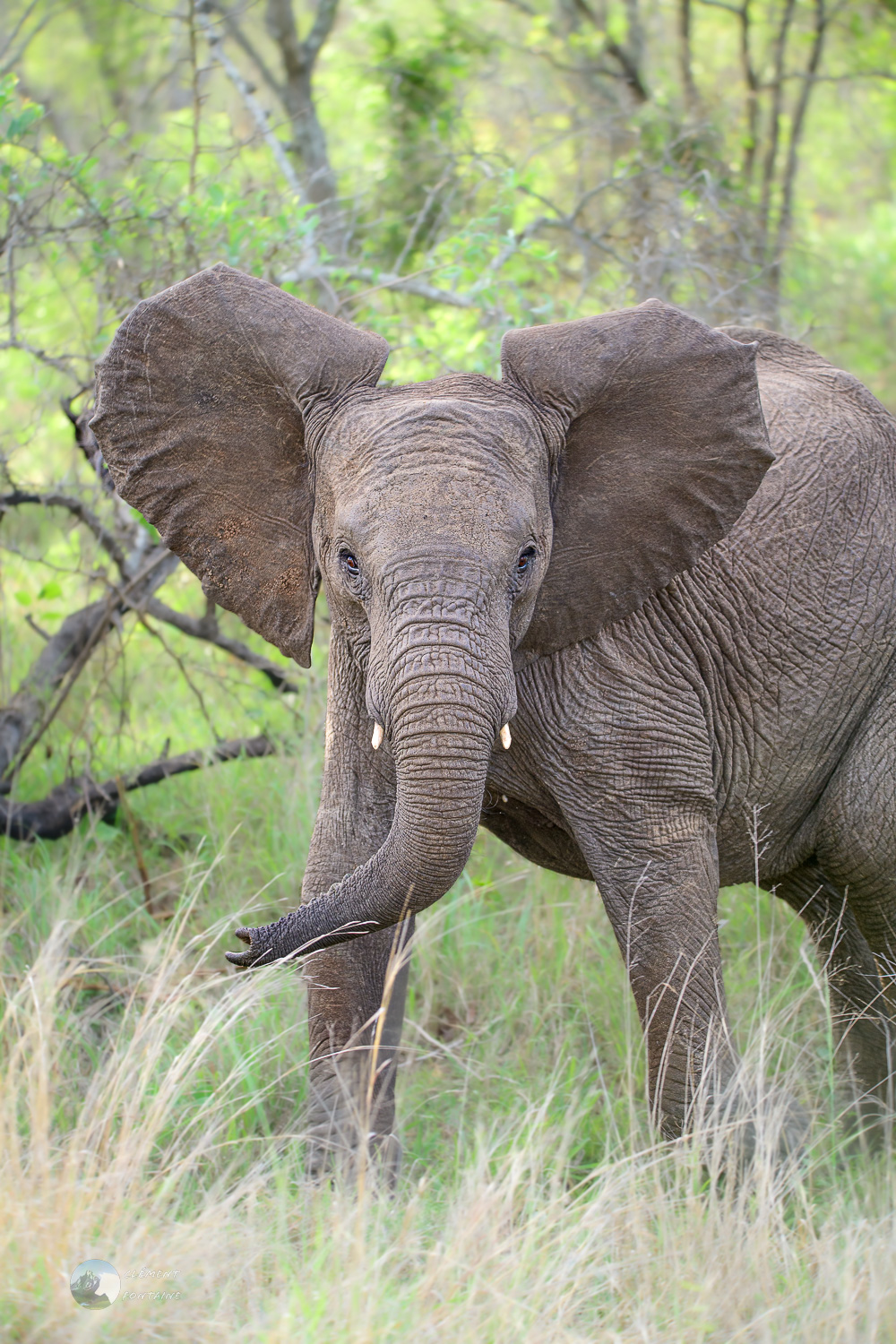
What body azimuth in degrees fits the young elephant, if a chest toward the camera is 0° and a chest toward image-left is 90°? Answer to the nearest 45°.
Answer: approximately 45°

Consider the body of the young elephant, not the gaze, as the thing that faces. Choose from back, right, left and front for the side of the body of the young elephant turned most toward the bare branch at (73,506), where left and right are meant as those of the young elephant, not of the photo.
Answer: right

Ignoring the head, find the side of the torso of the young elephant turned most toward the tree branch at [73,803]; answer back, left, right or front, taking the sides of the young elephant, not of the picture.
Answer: right

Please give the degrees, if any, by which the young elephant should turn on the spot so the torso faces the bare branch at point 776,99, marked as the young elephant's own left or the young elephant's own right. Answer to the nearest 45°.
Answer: approximately 135° to the young elephant's own right

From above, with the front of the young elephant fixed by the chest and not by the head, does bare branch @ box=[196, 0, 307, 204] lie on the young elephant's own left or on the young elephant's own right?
on the young elephant's own right

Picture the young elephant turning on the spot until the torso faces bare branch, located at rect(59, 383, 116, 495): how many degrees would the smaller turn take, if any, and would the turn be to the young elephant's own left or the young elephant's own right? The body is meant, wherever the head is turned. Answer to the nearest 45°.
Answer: approximately 90° to the young elephant's own right

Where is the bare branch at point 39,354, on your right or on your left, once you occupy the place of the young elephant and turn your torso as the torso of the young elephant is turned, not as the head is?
on your right
